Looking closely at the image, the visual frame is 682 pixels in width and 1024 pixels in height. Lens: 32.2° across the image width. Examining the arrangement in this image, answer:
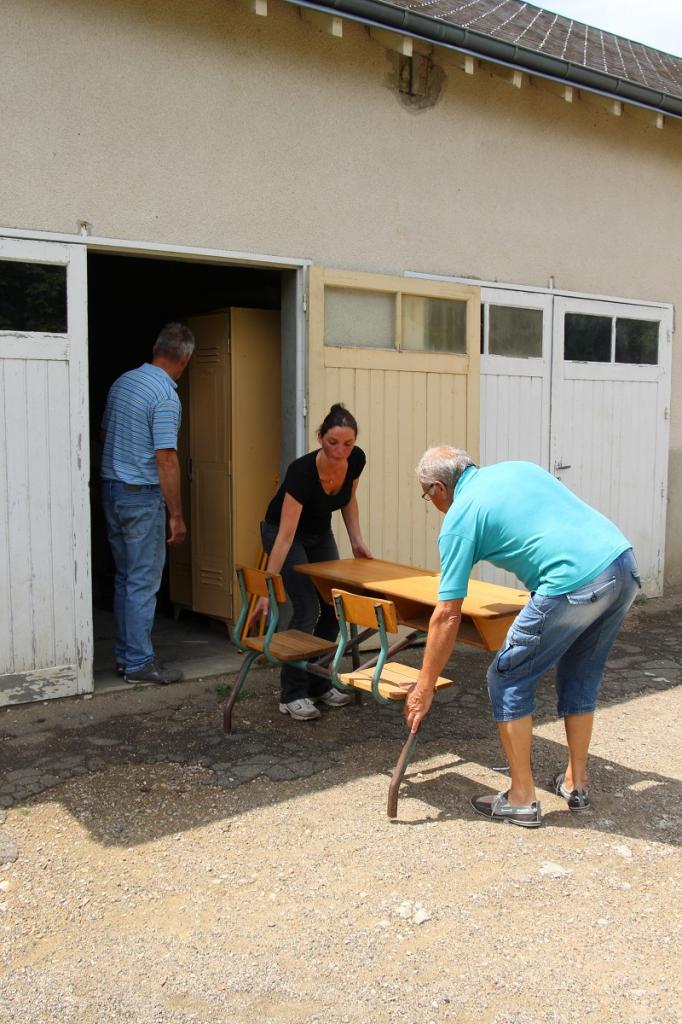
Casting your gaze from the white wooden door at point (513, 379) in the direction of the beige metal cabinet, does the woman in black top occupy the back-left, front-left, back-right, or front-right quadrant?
front-left

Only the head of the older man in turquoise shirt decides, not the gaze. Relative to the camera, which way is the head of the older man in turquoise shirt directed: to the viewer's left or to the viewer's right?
to the viewer's left

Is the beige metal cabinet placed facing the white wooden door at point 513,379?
no

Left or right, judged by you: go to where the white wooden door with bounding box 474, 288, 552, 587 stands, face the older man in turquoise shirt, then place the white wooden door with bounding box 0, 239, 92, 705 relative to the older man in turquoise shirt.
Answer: right

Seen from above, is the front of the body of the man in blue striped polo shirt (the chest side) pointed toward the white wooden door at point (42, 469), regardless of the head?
no

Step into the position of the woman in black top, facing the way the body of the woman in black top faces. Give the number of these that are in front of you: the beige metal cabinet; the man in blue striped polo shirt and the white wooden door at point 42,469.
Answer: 0

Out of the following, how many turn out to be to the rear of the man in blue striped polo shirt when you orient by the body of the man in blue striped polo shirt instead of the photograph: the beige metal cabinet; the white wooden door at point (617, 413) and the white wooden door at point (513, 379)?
0

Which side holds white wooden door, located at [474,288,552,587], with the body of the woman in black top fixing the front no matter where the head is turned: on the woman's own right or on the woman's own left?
on the woman's own left

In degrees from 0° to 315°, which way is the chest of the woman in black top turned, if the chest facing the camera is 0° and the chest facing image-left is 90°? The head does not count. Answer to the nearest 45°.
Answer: approximately 315°

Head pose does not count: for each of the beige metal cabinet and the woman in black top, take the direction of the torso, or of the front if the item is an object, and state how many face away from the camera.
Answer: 0

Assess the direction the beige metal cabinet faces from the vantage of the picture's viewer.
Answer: facing the viewer and to the left of the viewer

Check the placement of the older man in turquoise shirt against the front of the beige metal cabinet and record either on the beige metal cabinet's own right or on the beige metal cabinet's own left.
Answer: on the beige metal cabinet's own left

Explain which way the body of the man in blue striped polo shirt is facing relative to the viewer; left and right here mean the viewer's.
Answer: facing away from the viewer and to the right of the viewer

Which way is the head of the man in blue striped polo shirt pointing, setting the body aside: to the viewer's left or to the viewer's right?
to the viewer's right

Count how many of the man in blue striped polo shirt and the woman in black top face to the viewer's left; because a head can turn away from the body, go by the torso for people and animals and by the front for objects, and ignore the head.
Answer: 0

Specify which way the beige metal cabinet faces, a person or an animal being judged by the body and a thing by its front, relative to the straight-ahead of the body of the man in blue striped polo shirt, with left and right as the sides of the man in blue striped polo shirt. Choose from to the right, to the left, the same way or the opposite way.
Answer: the opposite way

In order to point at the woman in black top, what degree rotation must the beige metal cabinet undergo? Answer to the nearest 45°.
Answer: approximately 45° to its left

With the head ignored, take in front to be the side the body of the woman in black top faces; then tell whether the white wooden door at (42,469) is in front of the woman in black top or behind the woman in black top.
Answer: behind

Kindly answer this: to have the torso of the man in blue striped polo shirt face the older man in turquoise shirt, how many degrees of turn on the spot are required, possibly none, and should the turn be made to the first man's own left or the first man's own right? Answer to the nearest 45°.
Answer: approximately 90° to the first man's own right
